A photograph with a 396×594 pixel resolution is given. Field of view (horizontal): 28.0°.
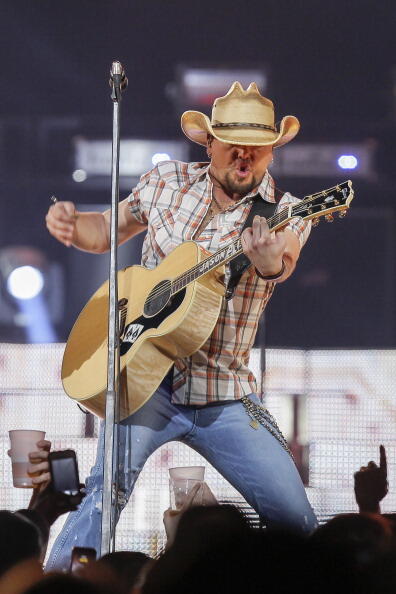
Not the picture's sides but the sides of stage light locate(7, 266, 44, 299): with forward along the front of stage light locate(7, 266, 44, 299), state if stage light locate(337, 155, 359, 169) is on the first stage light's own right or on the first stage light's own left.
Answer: on the first stage light's own left

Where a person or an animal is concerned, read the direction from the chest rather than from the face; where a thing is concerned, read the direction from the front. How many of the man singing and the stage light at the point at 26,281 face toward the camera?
2

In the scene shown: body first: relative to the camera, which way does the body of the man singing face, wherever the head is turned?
toward the camera

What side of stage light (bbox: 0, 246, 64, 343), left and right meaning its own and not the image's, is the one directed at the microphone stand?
front

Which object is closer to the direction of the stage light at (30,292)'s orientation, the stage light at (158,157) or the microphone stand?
the microphone stand

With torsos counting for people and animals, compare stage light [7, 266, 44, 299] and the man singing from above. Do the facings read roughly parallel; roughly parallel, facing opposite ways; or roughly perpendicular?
roughly parallel

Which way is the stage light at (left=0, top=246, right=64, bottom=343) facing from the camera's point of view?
toward the camera

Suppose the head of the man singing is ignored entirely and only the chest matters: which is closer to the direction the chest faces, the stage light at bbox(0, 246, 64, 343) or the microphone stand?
the microphone stand
